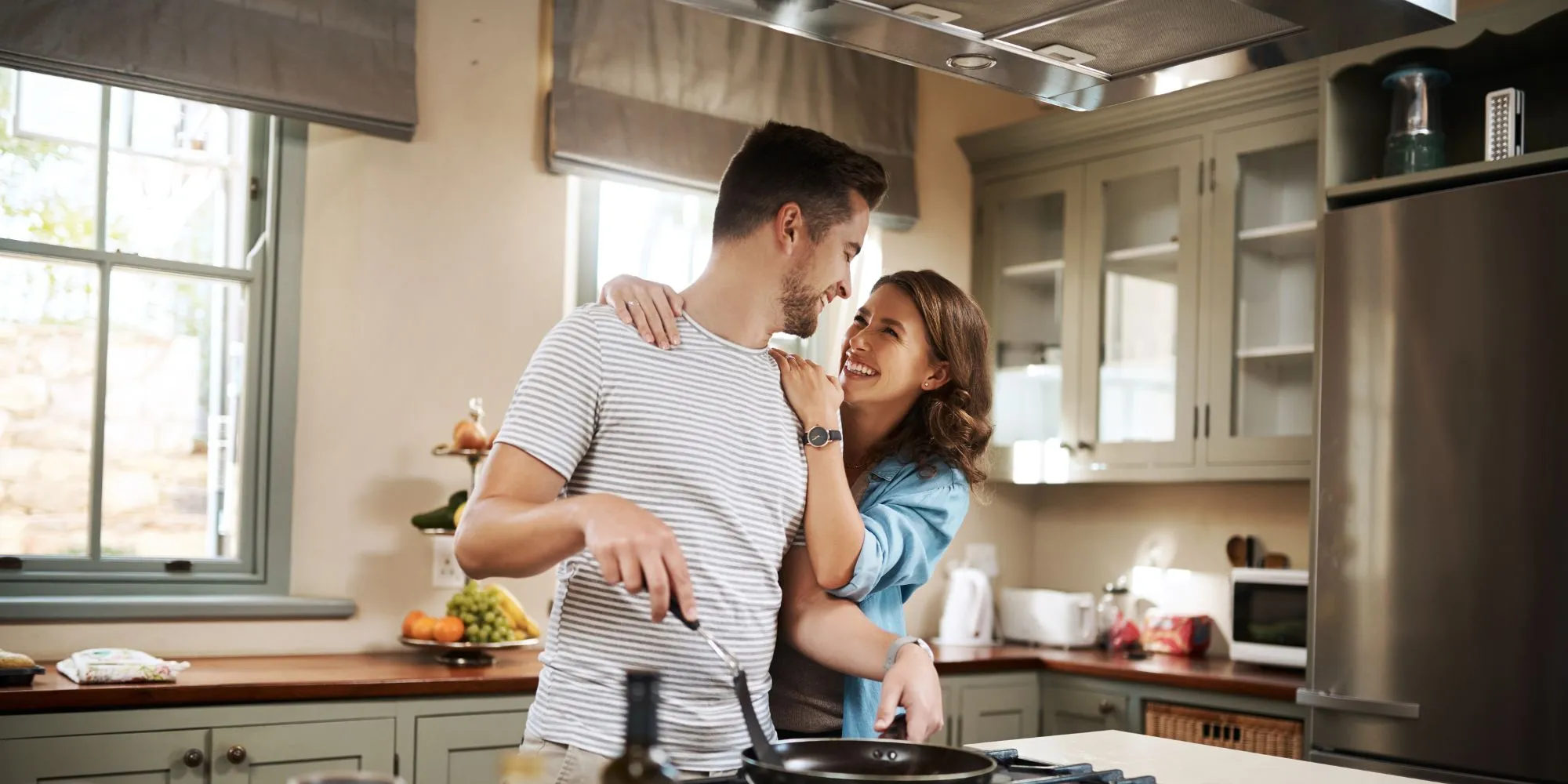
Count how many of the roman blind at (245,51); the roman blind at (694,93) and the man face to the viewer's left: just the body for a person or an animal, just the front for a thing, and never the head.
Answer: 0

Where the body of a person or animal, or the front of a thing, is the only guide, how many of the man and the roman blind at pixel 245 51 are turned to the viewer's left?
0

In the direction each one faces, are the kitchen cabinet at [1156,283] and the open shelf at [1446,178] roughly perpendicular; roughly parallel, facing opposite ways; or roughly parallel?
roughly parallel

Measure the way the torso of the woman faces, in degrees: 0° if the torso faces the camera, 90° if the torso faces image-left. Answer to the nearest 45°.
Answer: approximately 45°

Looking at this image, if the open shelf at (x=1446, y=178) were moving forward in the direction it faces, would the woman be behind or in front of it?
in front

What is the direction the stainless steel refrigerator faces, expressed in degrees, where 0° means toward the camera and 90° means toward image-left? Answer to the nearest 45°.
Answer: approximately 45°

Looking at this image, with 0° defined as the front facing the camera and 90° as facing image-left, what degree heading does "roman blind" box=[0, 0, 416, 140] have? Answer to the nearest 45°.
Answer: approximately 315°

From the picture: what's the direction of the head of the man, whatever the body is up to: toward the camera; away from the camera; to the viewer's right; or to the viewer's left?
to the viewer's right

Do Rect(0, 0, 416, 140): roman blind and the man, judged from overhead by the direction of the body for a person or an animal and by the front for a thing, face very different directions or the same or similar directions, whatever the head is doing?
same or similar directions

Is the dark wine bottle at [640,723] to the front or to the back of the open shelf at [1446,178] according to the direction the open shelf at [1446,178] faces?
to the front

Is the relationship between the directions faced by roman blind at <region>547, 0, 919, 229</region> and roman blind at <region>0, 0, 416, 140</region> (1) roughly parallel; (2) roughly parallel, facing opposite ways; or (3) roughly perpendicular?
roughly parallel

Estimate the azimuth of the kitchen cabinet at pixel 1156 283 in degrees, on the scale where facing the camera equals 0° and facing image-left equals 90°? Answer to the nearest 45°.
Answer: approximately 45°

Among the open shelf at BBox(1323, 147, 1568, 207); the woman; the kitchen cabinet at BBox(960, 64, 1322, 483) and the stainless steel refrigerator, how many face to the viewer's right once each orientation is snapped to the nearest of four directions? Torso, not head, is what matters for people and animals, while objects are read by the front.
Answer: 0

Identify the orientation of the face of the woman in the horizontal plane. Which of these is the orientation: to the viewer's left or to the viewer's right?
to the viewer's left
